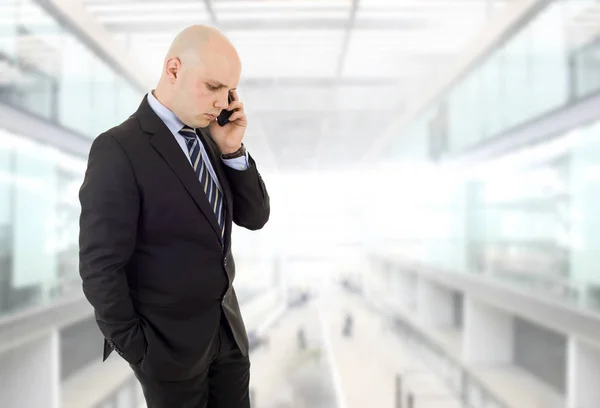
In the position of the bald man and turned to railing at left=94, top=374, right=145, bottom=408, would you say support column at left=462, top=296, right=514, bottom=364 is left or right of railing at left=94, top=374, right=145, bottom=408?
right

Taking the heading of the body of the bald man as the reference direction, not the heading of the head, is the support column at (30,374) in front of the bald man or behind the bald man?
behind

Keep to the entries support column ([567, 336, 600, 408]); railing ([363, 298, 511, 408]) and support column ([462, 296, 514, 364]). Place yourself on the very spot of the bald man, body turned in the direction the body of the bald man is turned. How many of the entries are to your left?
3

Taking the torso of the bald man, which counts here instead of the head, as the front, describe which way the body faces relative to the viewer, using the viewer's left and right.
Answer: facing the viewer and to the right of the viewer

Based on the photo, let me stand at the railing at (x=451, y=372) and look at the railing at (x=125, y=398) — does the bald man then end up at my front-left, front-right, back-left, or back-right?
front-left

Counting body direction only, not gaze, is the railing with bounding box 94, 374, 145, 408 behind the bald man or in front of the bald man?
behind

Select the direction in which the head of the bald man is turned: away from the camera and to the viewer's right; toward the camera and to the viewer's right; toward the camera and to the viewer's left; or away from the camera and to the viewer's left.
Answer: toward the camera and to the viewer's right

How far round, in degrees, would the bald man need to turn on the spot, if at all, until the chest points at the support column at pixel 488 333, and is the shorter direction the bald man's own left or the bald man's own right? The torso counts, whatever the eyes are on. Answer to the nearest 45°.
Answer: approximately 90° to the bald man's own left

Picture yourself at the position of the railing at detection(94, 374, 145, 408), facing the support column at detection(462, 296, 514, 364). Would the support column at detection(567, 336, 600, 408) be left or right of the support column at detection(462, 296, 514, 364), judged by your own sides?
right

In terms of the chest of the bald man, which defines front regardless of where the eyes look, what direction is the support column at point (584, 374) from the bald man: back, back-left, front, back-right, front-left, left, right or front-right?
left

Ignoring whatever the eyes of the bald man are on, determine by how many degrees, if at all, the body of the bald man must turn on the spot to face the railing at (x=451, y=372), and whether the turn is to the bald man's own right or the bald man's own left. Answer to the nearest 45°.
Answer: approximately 90° to the bald man's own left
